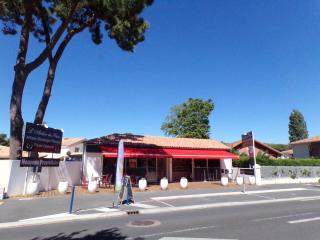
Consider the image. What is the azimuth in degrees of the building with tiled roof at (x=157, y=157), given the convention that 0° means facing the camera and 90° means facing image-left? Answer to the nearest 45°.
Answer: approximately 0°

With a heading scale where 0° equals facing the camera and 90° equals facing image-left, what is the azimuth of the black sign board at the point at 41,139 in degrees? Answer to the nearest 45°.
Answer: approximately 0°

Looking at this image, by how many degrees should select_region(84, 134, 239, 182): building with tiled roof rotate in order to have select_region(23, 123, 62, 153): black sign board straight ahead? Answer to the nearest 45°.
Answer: approximately 45° to its right

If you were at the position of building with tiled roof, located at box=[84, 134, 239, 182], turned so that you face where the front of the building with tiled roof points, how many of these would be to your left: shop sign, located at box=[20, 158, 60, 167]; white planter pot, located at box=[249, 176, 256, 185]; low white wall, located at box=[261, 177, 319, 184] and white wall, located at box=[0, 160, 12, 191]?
2

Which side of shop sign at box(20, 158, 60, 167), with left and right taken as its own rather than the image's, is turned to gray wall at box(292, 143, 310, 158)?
left

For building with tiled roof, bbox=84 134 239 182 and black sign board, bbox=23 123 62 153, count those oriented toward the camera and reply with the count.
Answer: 2

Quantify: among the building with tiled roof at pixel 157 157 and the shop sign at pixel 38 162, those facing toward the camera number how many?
2

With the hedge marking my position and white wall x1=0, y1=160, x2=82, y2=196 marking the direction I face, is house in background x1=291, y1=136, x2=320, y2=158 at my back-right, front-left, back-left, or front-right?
back-right

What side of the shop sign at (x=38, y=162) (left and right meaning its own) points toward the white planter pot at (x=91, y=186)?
left

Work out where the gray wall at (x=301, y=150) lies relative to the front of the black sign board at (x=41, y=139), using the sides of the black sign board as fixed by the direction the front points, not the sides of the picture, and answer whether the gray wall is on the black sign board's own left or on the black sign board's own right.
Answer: on the black sign board's own left

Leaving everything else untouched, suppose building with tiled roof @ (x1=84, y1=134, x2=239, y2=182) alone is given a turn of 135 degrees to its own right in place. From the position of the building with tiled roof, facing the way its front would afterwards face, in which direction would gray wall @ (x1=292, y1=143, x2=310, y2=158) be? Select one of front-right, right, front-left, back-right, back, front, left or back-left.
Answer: right

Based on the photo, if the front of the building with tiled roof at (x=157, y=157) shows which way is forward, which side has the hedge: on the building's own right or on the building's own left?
on the building's own left
